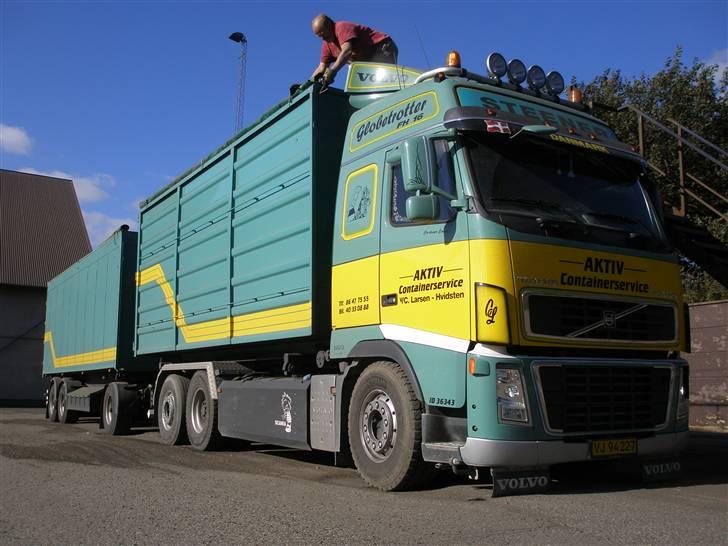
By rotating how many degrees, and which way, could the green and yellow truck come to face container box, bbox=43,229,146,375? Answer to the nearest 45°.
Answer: approximately 180°

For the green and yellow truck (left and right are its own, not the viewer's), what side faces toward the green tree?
left

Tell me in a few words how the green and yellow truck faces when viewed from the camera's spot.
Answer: facing the viewer and to the right of the viewer

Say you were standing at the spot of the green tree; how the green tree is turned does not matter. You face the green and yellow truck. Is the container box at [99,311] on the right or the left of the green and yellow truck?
right
